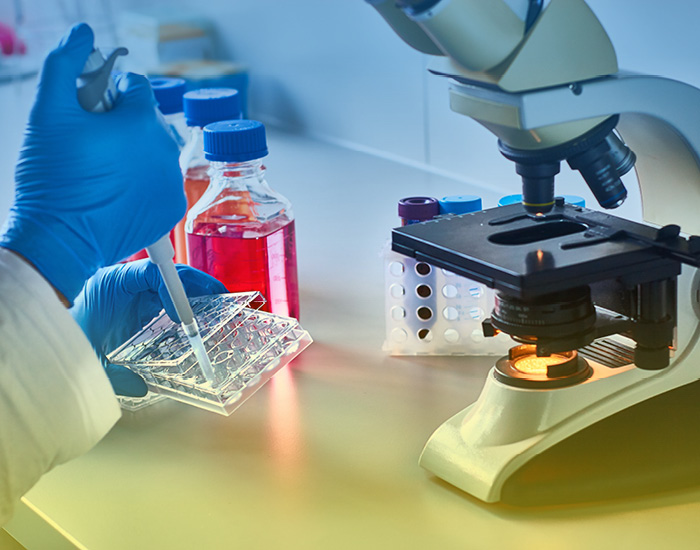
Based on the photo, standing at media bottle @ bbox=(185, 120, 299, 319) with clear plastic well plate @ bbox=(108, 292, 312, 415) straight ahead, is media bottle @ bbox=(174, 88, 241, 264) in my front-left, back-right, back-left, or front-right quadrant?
back-right

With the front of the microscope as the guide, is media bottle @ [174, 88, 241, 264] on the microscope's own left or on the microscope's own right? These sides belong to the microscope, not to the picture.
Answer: on the microscope's own right

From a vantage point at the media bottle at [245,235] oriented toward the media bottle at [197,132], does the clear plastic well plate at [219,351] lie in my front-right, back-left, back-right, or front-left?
back-left

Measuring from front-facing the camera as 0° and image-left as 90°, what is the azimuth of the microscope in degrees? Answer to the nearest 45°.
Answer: approximately 45°
